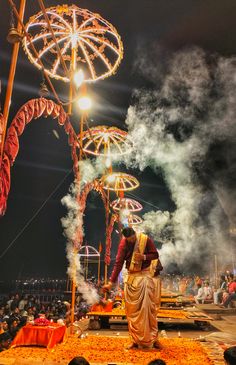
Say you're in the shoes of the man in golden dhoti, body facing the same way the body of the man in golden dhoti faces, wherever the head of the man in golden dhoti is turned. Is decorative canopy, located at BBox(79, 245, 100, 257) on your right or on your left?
on your right

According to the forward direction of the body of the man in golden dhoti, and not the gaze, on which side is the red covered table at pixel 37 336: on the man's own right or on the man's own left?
on the man's own right

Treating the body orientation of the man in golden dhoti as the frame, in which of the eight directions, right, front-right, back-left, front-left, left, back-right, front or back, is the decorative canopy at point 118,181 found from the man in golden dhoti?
back-right

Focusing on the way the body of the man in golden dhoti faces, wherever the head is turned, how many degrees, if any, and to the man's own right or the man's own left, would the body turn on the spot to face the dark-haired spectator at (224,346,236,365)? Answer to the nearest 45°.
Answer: approximately 45° to the man's own left

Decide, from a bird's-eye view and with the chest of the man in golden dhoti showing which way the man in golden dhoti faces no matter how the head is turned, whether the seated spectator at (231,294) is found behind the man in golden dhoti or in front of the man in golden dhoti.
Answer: behind

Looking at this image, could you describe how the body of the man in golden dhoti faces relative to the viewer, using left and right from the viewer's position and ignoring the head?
facing the viewer and to the left of the viewer
